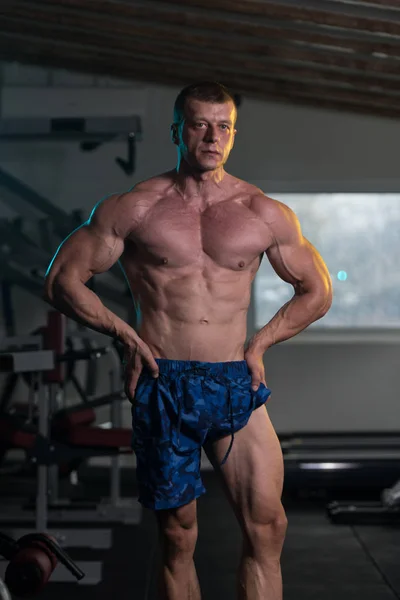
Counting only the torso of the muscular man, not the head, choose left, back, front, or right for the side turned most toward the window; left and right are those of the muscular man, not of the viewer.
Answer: back

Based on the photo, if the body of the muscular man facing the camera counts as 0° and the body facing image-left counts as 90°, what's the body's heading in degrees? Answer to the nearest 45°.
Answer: approximately 0°
